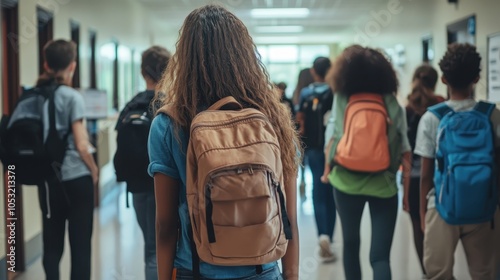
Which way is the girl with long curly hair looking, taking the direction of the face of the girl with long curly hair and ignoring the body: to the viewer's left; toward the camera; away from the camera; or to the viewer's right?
away from the camera

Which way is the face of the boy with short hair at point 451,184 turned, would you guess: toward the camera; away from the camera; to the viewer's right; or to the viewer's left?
away from the camera

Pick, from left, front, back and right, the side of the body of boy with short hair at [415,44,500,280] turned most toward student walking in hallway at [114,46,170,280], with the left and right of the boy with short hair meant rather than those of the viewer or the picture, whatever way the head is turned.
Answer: left

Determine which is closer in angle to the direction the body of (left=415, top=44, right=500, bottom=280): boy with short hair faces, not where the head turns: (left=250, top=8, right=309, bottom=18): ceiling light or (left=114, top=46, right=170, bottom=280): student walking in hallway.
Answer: the ceiling light

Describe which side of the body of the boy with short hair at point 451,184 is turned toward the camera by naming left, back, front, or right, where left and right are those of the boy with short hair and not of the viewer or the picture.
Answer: back

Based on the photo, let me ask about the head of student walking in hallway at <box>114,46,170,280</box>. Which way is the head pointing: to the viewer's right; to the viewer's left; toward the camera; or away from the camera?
away from the camera
